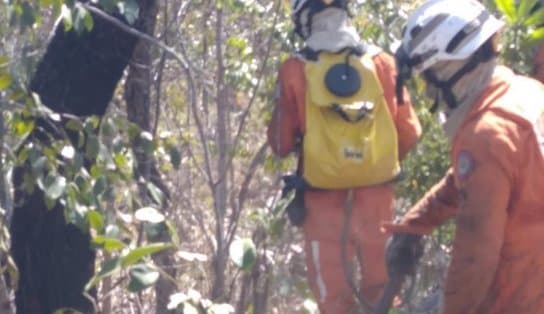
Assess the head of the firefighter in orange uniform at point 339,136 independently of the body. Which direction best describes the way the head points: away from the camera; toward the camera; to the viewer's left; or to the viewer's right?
away from the camera

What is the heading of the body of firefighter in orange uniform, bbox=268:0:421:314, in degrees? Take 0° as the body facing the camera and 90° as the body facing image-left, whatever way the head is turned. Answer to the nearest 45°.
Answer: approximately 180°

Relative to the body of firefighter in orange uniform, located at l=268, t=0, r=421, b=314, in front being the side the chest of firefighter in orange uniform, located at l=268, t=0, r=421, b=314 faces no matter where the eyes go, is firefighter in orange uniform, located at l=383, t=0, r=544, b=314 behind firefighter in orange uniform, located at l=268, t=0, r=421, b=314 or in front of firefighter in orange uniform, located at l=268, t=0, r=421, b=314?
behind
